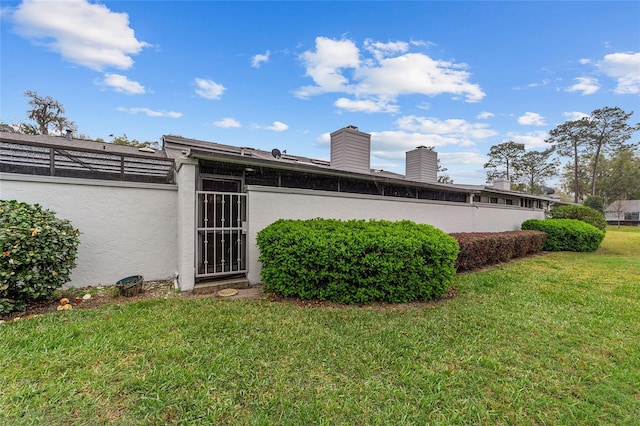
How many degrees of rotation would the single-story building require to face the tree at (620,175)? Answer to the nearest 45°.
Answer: approximately 90° to its left

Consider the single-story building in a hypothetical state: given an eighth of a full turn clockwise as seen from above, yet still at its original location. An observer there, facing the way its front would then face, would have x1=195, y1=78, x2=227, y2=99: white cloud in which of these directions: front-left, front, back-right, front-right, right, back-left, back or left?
back

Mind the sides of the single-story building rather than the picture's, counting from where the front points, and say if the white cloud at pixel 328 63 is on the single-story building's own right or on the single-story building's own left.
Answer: on the single-story building's own left

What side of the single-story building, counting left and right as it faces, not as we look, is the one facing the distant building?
left

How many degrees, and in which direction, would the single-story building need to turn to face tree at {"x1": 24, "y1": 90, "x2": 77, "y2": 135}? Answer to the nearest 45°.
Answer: approximately 180°

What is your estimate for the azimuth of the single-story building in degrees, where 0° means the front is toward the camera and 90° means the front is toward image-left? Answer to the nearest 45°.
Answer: approximately 315°

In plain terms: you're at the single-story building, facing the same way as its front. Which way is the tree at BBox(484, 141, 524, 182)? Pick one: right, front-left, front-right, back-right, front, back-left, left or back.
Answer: left

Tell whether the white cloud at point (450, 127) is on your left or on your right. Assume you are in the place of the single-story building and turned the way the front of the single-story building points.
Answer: on your left

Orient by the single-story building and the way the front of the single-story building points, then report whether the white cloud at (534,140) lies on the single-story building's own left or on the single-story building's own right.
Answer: on the single-story building's own left
